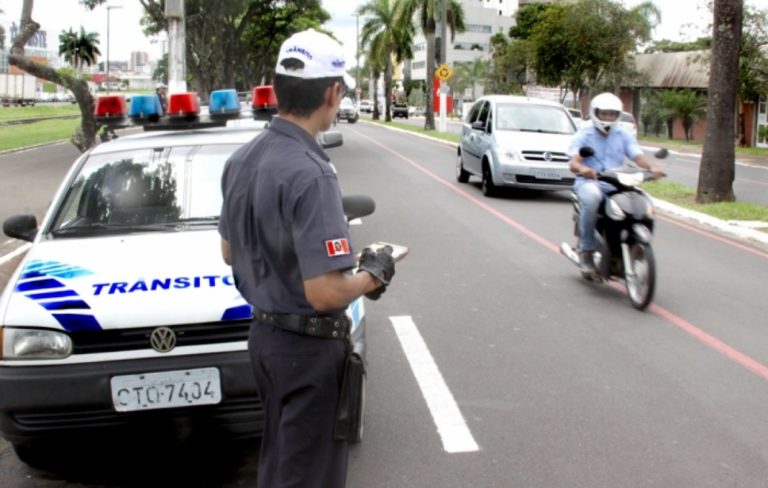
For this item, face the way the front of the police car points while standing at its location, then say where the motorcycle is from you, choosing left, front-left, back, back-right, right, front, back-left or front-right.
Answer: back-left

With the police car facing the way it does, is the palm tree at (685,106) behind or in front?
behind

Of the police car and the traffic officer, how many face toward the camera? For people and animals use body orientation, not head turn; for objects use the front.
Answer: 1

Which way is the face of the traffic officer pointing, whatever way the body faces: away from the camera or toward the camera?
away from the camera

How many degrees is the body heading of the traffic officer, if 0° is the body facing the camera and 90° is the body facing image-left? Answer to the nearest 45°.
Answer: approximately 225°

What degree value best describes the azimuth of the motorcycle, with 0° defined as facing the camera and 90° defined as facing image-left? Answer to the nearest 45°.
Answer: approximately 315°

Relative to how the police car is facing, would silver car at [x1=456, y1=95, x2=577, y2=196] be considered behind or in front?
behind

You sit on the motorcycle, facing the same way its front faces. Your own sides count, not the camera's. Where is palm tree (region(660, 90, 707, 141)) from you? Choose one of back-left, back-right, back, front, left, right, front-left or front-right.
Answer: back-left

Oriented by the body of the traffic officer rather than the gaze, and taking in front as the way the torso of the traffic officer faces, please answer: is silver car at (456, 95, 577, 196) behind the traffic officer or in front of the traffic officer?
in front
